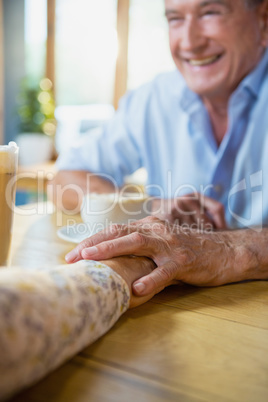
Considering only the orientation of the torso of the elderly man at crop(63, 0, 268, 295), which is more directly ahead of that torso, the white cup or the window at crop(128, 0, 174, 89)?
the white cup

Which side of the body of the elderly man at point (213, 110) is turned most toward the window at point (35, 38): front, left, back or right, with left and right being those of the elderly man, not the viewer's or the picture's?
right

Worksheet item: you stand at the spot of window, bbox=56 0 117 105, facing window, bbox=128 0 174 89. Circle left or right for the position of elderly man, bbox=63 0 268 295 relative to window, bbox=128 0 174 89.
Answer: right

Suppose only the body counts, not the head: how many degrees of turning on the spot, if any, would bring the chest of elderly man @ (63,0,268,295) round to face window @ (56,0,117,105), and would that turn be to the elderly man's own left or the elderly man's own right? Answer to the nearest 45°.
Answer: approximately 135° to the elderly man's own right

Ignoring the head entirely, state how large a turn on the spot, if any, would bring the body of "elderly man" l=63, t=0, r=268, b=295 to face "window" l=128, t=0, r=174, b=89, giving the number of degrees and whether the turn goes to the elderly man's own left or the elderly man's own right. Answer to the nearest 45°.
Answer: approximately 135° to the elderly man's own right

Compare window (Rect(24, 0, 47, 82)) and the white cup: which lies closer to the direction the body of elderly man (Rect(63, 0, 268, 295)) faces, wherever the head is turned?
the white cup

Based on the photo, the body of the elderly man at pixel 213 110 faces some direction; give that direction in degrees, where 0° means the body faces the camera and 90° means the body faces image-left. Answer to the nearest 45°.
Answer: approximately 45°

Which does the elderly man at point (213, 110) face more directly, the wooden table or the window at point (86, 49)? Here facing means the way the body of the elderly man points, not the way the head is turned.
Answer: the wooden table
